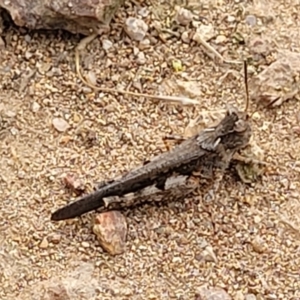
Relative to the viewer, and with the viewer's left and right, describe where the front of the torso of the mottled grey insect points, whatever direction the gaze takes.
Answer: facing away from the viewer and to the right of the viewer

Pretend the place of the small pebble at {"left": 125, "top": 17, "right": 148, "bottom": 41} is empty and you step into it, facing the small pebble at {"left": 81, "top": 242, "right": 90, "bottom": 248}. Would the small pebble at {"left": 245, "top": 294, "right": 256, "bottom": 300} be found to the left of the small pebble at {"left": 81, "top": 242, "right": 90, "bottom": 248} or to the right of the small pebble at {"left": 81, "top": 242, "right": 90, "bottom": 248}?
left

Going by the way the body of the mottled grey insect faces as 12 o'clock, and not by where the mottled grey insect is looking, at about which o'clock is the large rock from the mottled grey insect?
The large rock is roughly at 9 o'clock from the mottled grey insect.
